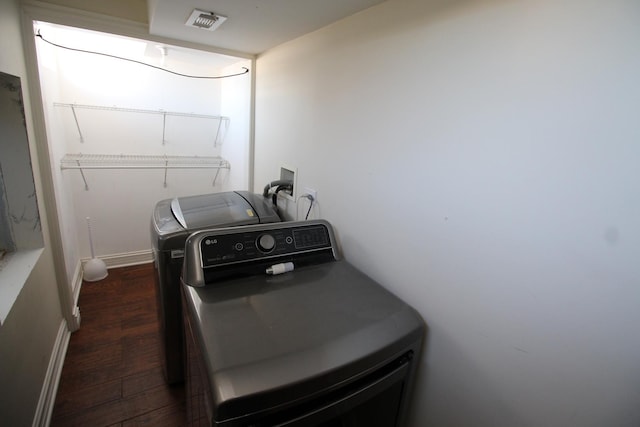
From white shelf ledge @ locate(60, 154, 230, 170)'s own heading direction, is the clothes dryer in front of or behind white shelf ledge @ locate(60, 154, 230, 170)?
in front

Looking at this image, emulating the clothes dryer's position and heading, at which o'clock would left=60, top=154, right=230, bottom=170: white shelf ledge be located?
The white shelf ledge is roughly at 6 o'clock from the clothes dryer.

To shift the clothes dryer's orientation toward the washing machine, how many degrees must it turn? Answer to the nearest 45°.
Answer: approximately 180°

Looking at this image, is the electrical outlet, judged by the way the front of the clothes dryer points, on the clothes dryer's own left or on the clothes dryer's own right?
on the clothes dryer's own left

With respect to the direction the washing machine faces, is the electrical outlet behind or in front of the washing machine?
behind

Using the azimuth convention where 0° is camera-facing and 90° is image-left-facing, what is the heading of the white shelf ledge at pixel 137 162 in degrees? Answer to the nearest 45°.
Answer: approximately 0°

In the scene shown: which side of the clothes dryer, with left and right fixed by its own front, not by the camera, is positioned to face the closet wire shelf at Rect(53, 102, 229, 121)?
back
